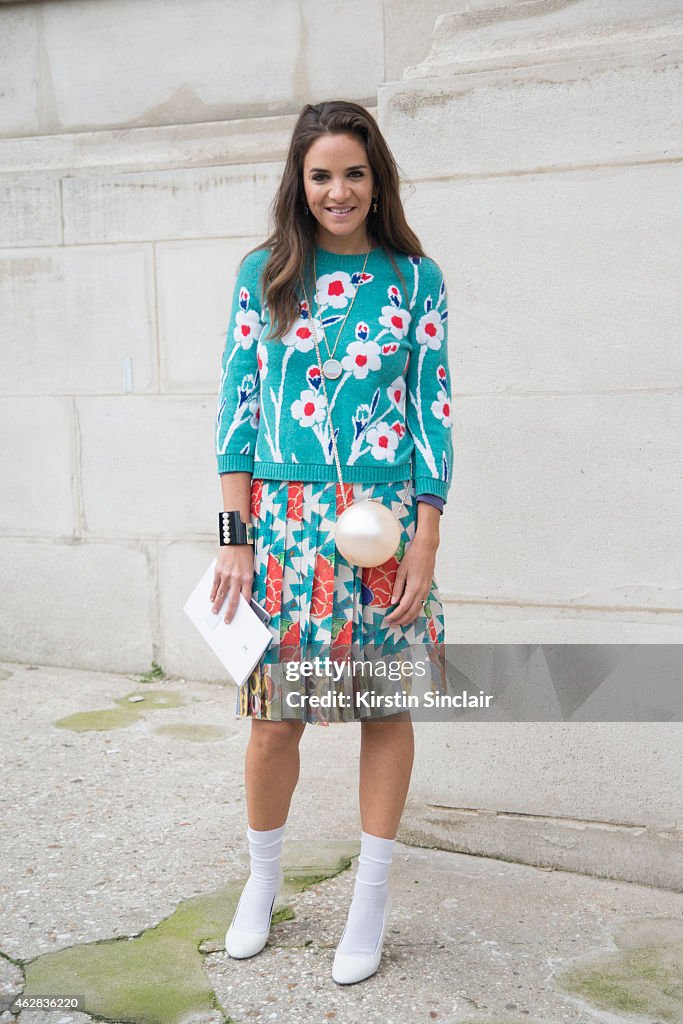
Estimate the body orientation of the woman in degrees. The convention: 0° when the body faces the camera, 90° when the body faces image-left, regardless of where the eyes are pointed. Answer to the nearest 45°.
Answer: approximately 0°
